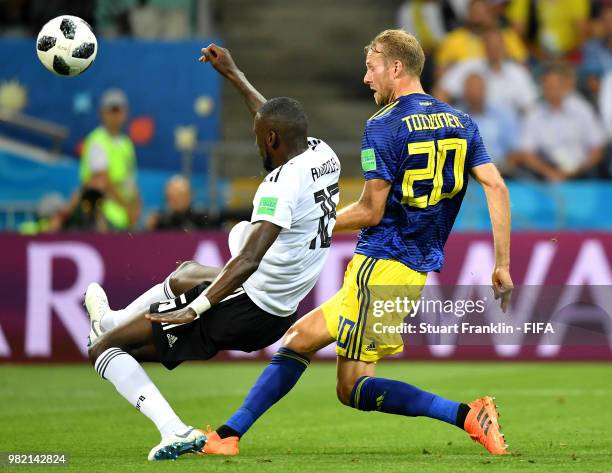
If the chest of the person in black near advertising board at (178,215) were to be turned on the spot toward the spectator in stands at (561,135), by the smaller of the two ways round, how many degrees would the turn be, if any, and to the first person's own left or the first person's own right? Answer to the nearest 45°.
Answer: approximately 90° to the first person's own left

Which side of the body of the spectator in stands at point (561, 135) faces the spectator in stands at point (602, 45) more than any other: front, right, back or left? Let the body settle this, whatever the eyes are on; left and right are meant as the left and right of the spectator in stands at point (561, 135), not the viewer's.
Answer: back

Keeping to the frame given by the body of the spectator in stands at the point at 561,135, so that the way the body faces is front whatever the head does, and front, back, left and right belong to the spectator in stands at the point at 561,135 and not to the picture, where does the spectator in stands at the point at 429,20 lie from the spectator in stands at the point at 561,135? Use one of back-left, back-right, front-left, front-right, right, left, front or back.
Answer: back-right

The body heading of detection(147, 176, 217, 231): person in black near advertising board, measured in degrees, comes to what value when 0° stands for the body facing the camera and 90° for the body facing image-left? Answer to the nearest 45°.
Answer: approximately 0°

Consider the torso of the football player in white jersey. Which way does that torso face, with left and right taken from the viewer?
facing away from the viewer and to the left of the viewer

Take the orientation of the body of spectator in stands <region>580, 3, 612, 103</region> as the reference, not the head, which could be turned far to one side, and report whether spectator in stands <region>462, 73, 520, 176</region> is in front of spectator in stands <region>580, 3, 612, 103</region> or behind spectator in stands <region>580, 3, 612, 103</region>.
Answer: in front

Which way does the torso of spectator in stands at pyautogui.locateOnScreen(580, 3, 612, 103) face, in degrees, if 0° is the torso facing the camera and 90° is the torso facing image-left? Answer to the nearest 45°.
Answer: approximately 0°
